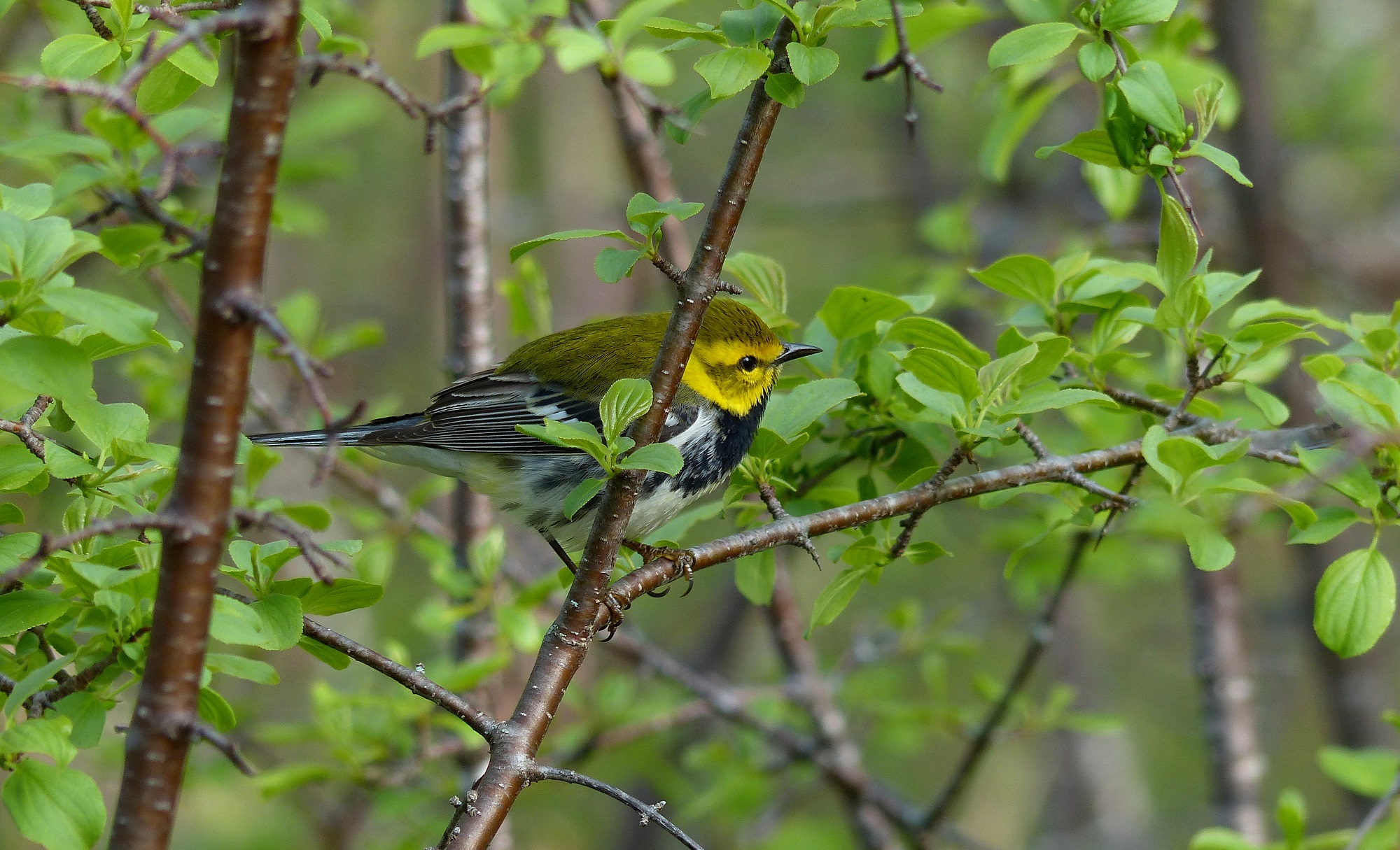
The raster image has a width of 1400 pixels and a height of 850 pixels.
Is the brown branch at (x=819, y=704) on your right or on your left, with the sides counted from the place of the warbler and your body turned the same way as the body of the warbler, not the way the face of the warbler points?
on your left

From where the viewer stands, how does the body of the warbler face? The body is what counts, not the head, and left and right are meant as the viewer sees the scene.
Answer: facing to the right of the viewer

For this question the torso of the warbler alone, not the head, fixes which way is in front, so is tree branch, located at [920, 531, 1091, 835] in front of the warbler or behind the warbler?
in front

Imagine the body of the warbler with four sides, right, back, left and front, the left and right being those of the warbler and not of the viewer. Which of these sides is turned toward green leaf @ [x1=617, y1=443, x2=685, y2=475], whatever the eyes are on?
right
